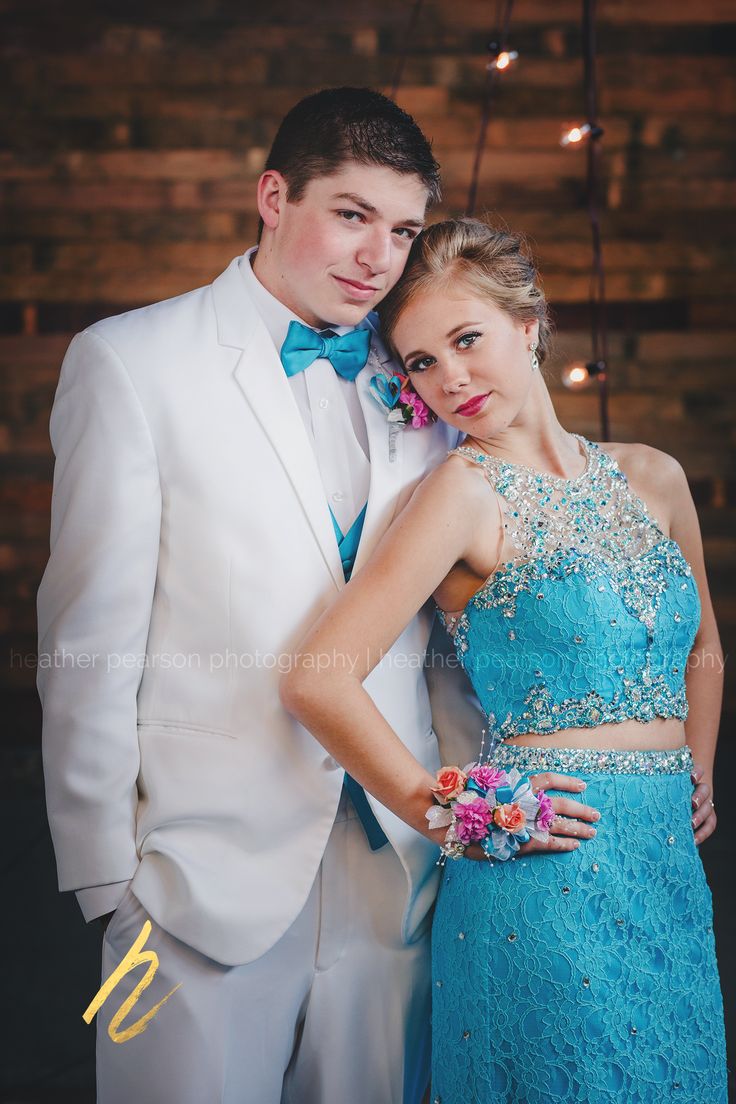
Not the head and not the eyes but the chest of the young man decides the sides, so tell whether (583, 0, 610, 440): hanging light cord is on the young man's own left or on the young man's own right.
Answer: on the young man's own left

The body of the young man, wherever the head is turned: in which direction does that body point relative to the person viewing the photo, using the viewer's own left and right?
facing the viewer and to the right of the viewer
